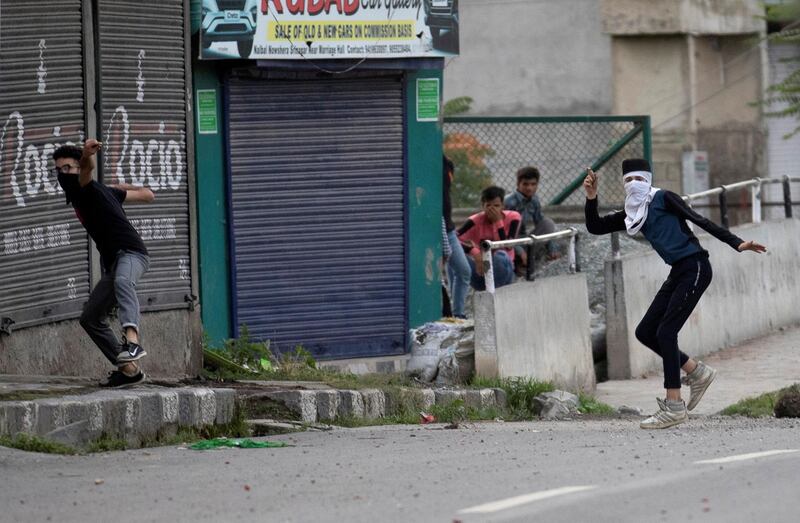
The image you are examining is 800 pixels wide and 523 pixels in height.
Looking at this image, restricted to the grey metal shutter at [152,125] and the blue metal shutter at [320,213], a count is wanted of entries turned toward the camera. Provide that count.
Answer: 2

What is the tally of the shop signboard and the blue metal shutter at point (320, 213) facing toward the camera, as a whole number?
2

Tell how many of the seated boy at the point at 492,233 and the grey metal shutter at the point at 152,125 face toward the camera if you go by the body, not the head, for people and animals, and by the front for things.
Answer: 2

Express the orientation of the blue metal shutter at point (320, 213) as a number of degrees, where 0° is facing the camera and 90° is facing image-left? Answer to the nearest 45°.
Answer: approximately 0°

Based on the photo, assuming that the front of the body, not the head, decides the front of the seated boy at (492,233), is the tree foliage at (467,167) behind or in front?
behind

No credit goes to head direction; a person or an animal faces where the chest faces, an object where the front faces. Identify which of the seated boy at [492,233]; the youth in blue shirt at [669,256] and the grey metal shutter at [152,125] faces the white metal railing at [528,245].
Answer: the seated boy

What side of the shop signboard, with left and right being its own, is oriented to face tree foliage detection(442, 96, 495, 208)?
back

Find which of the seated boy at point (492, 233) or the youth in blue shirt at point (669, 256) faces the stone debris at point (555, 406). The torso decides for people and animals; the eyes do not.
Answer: the seated boy
